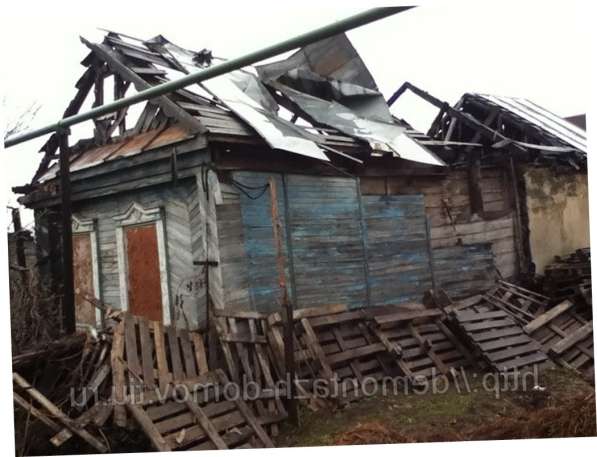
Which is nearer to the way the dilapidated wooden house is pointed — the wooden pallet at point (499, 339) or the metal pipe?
the metal pipe

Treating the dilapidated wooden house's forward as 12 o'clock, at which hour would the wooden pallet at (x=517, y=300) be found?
The wooden pallet is roughly at 7 o'clock from the dilapidated wooden house.

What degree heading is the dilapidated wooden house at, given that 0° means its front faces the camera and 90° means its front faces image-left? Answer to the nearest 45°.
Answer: approximately 45°

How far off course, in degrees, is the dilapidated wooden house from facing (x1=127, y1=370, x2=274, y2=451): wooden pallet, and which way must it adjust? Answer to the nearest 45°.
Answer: approximately 45° to its left

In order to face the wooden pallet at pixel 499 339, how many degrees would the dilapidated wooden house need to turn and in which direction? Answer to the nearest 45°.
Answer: approximately 135° to its left

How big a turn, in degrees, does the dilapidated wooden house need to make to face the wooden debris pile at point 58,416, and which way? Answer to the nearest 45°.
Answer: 0° — it already faces it
